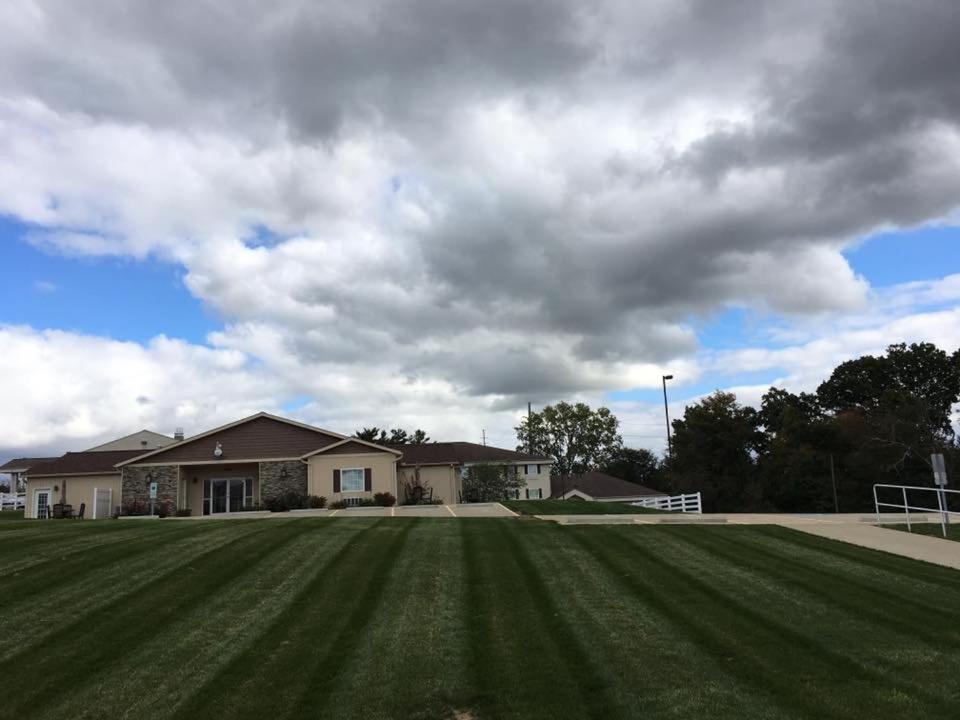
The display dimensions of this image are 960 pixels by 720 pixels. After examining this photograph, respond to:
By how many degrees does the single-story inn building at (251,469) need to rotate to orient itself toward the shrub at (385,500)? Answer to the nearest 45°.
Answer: approximately 45° to its left

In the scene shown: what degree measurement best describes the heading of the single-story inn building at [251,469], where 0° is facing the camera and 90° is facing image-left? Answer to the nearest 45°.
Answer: approximately 0°

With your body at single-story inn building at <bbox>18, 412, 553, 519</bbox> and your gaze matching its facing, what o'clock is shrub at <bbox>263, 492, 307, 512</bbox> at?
The shrub is roughly at 11 o'clock from the single-story inn building.
